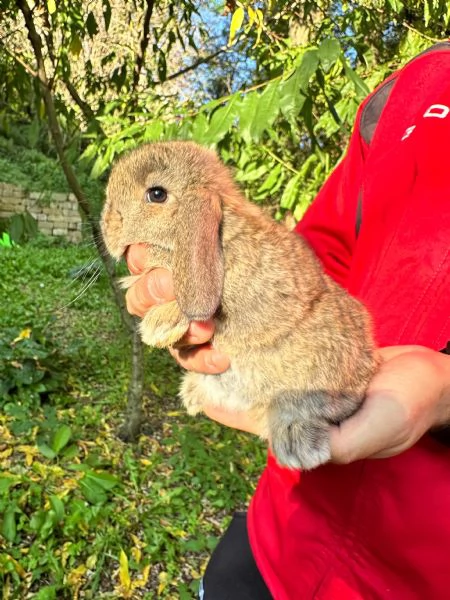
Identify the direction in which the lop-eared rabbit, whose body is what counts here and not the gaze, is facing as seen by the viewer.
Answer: to the viewer's left

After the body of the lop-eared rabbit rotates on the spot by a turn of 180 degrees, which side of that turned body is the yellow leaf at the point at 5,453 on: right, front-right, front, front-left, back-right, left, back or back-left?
back-left

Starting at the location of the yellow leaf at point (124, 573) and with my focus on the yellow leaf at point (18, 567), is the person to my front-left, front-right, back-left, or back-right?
back-left

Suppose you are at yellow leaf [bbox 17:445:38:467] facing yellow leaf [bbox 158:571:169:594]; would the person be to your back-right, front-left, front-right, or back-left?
front-right

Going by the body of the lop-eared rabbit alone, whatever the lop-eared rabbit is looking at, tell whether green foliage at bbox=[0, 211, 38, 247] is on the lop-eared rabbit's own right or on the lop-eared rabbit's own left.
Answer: on the lop-eared rabbit's own right

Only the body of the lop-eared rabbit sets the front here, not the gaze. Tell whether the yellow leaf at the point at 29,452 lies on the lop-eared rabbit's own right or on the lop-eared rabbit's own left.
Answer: on the lop-eared rabbit's own right
